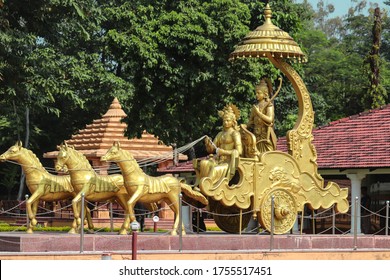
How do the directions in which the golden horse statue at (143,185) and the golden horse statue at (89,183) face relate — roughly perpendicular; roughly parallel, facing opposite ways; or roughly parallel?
roughly parallel

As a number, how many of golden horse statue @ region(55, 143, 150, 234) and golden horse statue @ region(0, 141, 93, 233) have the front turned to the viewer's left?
2

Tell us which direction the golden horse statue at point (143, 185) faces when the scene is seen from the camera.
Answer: facing to the left of the viewer

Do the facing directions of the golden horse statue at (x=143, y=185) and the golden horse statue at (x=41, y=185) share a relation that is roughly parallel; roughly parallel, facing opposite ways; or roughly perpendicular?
roughly parallel

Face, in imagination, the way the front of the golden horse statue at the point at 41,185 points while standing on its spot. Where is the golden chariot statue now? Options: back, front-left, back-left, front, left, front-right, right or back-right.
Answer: back

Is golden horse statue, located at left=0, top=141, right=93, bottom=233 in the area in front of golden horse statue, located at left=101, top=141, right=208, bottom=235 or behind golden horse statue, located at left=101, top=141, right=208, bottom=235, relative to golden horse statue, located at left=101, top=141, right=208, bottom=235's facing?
in front

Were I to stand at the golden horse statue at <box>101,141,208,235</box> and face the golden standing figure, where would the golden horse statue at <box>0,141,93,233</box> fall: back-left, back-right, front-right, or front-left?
back-left

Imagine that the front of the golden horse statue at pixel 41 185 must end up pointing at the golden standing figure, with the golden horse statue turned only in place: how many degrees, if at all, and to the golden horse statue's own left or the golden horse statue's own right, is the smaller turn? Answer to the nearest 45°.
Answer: approximately 180°

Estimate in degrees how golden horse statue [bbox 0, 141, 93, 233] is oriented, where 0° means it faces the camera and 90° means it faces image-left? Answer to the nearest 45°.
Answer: approximately 90°

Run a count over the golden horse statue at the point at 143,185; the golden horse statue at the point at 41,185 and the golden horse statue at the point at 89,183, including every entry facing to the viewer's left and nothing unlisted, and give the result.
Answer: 3

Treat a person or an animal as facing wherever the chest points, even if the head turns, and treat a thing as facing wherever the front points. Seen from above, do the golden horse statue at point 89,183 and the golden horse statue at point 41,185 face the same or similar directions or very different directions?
same or similar directions

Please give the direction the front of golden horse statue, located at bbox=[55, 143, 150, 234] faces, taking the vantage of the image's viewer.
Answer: facing to the left of the viewer
